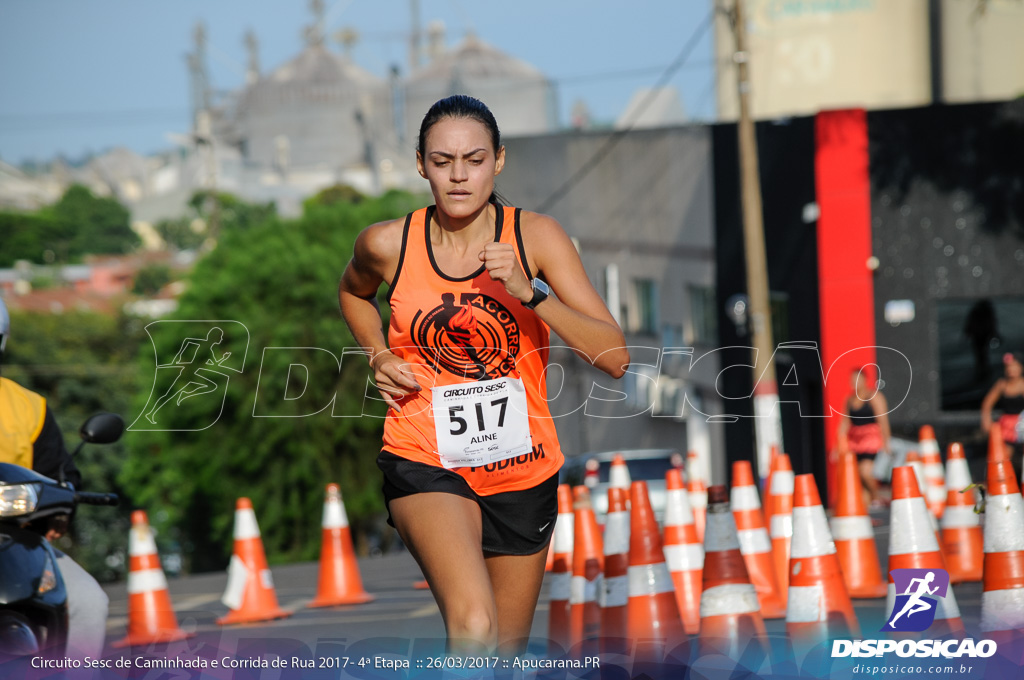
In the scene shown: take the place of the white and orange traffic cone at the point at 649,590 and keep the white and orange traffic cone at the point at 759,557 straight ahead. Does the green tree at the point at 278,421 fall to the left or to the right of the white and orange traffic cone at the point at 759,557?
left

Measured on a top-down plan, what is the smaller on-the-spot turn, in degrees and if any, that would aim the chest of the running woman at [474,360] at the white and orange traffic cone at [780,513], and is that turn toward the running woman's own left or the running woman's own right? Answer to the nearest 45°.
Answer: approximately 135° to the running woman's own left

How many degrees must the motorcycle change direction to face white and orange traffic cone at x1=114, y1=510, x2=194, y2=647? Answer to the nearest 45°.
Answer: approximately 180°

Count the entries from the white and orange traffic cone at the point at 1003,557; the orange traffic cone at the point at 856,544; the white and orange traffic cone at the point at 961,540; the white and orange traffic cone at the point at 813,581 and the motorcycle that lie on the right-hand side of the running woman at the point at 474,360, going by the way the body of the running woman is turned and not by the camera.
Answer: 1

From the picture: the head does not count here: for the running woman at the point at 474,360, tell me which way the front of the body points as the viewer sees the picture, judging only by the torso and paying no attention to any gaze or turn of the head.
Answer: toward the camera

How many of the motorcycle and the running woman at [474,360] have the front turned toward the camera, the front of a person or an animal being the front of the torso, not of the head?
2

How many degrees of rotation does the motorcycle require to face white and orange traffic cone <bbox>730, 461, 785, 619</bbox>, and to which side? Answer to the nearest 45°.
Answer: approximately 135° to its left

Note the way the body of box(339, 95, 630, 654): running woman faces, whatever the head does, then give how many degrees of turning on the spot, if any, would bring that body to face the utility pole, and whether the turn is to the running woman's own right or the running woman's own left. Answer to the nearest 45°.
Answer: approximately 180°

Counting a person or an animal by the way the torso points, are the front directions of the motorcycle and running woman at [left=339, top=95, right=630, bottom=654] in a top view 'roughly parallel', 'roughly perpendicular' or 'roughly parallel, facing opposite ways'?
roughly parallel

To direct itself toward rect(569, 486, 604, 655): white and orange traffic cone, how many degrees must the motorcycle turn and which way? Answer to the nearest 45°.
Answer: approximately 135° to its left

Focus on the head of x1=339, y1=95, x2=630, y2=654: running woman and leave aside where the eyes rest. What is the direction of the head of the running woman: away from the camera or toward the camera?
toward the camera

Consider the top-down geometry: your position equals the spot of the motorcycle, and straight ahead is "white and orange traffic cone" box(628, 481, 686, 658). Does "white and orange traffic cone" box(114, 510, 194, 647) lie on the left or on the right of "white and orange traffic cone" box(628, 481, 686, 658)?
left
